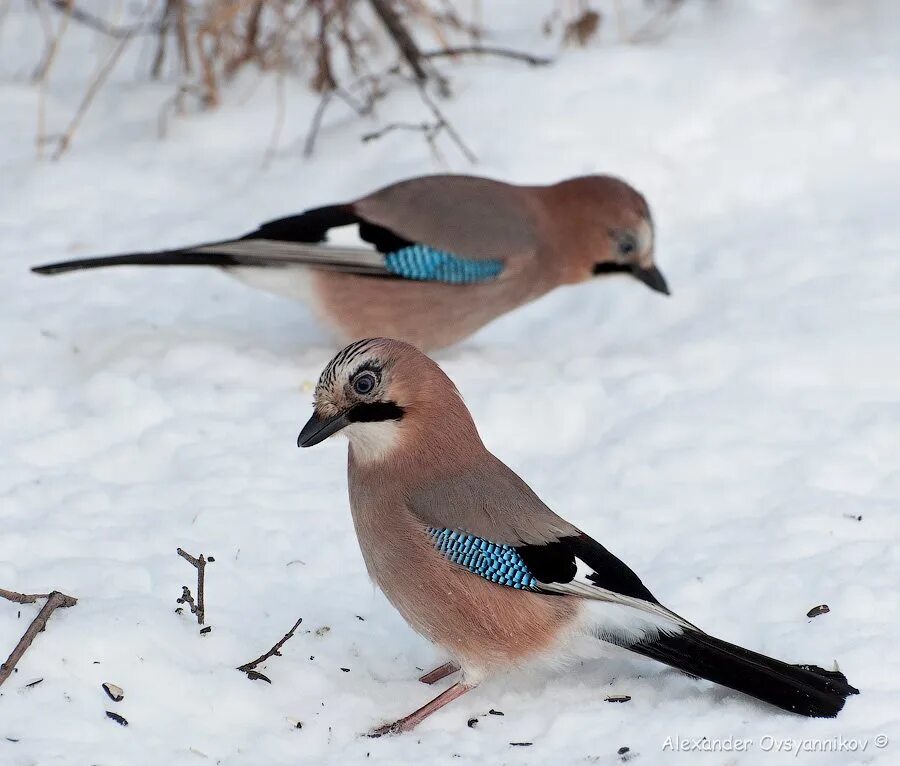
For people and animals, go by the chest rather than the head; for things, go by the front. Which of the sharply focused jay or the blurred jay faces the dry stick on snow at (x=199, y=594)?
the sharply focused jay

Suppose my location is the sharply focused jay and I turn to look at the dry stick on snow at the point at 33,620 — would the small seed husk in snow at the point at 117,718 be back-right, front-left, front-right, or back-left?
front-left

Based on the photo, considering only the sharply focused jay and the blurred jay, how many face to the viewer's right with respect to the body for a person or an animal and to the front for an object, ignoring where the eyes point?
1

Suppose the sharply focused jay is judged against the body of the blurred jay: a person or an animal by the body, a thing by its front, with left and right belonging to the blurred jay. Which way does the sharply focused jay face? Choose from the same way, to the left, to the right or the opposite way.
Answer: the opposite way

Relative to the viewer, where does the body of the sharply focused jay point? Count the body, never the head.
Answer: to the viewer's left

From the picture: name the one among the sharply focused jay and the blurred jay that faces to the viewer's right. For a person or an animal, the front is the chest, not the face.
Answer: the blurred jay

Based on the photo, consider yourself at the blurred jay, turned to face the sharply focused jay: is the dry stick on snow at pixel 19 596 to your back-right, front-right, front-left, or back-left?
front-right

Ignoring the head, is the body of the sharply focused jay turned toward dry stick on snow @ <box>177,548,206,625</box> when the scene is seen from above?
yes

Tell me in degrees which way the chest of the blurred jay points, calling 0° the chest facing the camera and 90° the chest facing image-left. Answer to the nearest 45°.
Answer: approximately 270°

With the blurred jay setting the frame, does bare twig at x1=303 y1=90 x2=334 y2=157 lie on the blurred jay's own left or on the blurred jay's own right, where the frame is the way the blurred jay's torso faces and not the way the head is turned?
on the blurred jay's own left

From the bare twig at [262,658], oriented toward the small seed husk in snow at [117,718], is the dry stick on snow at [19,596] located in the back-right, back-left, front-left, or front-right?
front-right

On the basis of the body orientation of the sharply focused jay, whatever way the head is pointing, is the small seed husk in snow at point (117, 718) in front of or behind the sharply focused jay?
in front

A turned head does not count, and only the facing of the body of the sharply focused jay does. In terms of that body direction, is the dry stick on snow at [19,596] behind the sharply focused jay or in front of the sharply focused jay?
in front

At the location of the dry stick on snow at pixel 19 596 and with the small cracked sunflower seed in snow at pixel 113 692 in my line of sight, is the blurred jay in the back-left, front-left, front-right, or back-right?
back-left
